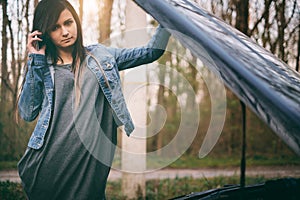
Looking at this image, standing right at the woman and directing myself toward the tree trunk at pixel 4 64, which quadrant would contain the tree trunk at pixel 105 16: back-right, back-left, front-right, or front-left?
front-right

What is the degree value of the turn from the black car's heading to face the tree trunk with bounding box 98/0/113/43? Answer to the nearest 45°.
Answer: approximately 45° to its right

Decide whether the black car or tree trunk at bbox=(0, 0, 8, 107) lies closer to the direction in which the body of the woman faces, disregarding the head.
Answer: the black car

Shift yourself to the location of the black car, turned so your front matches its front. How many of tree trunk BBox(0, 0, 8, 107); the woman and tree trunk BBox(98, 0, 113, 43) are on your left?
0

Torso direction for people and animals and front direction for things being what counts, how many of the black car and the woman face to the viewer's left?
1

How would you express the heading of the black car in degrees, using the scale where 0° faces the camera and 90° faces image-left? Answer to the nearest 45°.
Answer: approximately 90°

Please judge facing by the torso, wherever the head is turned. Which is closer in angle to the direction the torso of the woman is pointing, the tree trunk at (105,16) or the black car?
the black car

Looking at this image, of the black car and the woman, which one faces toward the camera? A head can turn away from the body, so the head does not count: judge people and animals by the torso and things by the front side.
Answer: the woman

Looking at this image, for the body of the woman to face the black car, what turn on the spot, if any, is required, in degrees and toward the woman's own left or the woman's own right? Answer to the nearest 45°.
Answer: approximately 45° to the woman's own left

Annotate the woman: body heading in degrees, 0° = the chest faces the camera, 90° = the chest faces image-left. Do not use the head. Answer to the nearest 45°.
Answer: approximately 0°

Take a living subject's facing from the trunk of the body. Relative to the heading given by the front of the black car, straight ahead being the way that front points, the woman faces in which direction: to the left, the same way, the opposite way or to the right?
to the left

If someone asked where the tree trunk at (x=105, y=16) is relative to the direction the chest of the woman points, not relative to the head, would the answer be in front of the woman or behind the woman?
behind

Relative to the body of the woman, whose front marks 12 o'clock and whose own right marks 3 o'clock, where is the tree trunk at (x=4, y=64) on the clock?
The tree trunk is roughly at 5 o'clock from the woman.

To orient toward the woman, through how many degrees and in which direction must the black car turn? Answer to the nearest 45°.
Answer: approximately 45° to its right
